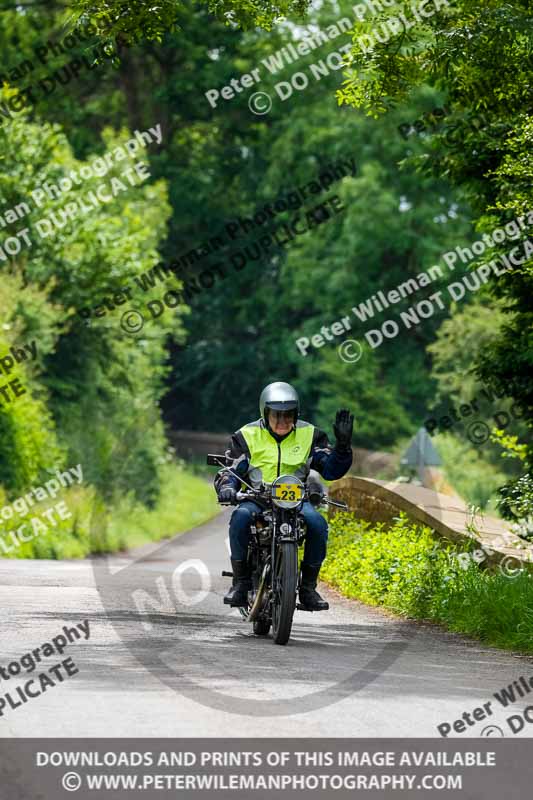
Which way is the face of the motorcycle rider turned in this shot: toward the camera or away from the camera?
toward the camera

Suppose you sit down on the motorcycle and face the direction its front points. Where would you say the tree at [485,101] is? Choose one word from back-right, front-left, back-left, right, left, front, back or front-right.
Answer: back-left

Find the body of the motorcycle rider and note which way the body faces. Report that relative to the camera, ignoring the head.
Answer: toward the camera

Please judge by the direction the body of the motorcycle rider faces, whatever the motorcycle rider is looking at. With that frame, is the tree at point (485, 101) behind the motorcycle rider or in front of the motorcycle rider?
behind

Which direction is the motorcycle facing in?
toward the camera
